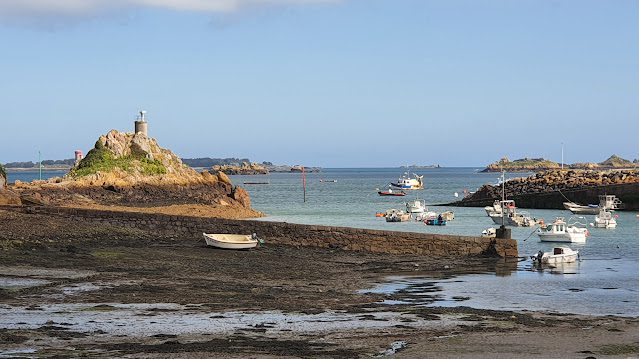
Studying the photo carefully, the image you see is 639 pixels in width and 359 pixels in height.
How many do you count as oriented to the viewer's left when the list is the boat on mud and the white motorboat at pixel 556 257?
1

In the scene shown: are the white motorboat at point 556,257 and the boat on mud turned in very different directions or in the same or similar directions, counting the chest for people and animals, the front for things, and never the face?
very different directions

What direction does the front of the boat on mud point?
to the viewer's left

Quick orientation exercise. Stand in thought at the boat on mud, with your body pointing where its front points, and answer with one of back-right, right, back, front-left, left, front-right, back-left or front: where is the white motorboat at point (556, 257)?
back
